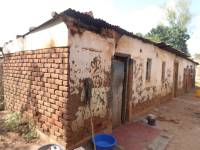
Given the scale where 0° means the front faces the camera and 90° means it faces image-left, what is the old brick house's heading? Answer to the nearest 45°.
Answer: approximately 315°
